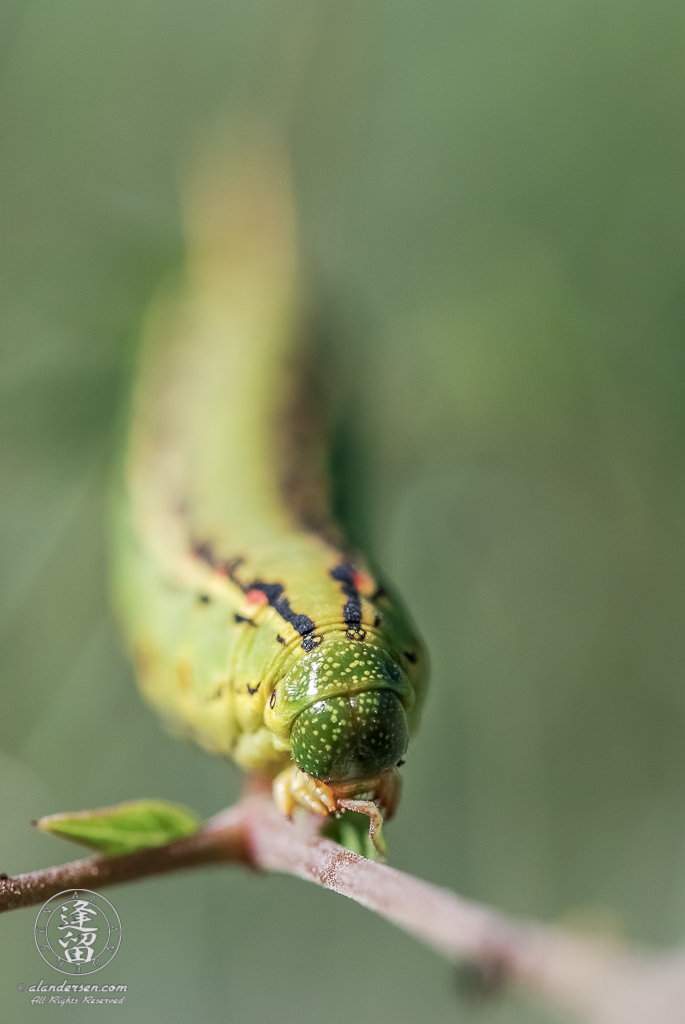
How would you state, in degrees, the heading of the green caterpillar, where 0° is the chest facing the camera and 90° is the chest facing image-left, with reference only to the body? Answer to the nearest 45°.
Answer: approximately 0°
